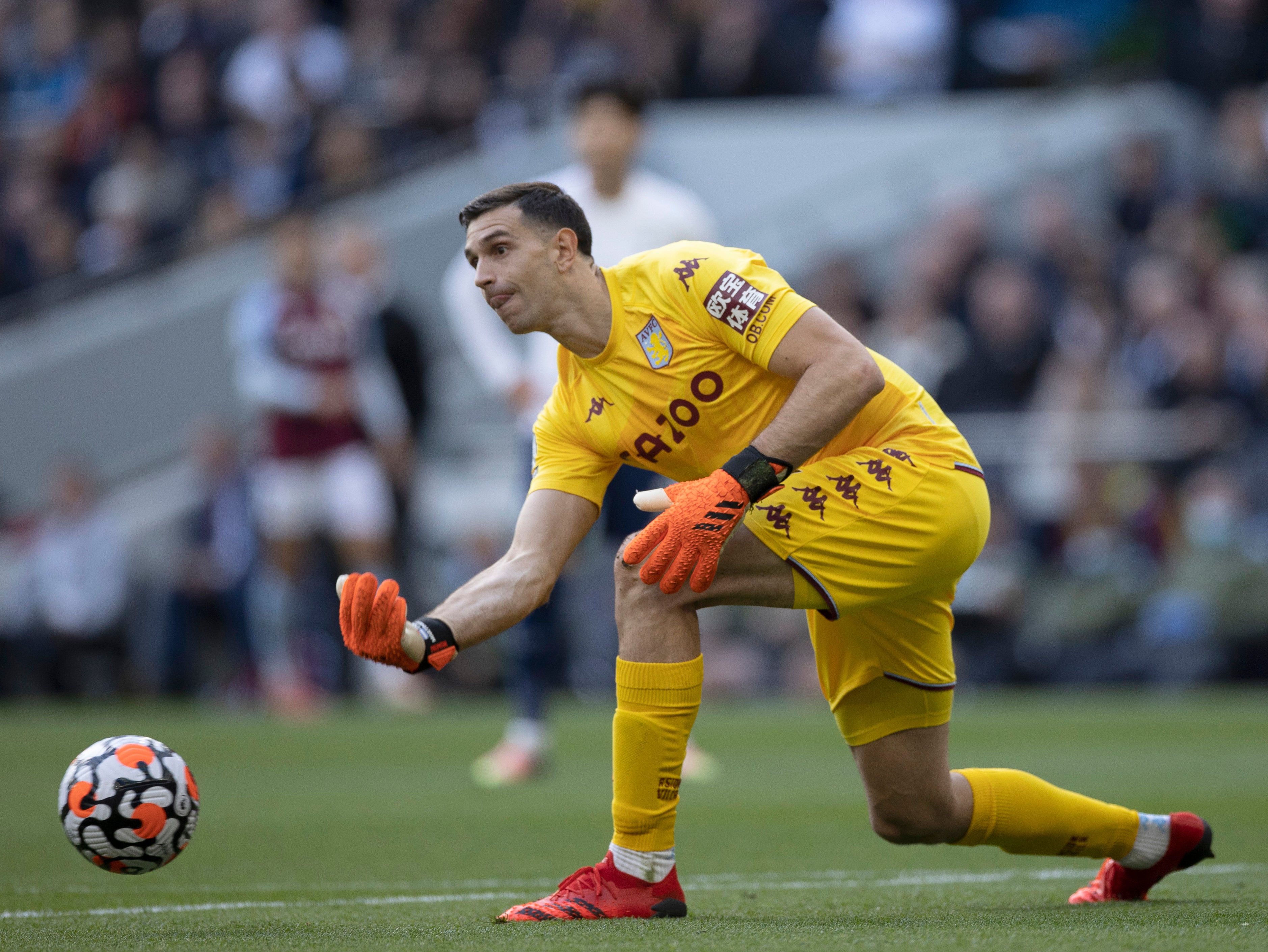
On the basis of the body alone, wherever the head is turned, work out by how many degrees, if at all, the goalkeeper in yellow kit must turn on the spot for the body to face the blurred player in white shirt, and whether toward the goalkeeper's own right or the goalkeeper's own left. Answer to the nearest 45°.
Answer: approximately 135° to the goalkeeper's own right

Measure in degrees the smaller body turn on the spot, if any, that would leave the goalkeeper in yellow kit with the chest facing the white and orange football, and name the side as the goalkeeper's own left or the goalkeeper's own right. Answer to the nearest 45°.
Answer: approximately 45° to the goalkeeper's own right

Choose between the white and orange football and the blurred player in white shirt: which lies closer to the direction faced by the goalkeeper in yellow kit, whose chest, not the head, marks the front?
the white and orange football

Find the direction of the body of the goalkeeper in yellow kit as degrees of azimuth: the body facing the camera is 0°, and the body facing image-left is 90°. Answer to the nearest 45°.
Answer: approximately 45°
